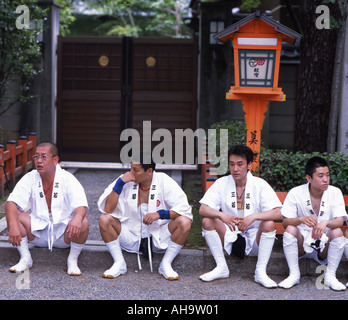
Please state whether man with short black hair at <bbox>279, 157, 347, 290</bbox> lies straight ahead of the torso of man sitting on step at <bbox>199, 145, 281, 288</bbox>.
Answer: no

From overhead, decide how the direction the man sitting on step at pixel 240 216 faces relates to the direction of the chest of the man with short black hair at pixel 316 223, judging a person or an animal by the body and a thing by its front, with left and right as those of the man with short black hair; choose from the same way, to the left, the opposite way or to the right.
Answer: the same way

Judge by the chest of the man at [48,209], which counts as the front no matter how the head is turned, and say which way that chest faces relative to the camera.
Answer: toward the camera

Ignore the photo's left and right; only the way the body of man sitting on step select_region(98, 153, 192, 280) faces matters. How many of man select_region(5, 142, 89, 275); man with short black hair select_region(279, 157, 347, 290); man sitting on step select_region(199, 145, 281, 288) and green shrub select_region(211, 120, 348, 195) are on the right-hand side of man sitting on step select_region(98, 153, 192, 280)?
1

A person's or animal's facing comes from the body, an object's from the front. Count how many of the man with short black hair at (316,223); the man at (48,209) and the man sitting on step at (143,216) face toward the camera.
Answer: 3

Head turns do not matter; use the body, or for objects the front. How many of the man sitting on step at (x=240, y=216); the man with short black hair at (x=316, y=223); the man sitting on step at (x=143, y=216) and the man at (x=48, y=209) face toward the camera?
4

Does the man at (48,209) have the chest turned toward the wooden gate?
no

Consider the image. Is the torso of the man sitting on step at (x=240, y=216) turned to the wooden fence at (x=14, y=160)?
no

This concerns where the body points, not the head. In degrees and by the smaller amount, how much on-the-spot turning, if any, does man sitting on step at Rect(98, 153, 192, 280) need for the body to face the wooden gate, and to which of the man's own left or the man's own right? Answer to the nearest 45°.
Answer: approximately 180°

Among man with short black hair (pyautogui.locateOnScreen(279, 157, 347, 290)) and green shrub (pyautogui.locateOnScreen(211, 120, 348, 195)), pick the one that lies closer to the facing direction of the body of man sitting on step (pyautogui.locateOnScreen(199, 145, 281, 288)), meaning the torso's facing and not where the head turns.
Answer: the man with short black hair

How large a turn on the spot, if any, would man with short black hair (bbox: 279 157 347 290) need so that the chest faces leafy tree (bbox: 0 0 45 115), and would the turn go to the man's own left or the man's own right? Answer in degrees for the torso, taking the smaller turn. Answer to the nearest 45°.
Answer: approximately 135° to the man's own right

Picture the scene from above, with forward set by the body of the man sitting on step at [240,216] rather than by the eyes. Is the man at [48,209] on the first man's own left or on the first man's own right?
on the first man's own right

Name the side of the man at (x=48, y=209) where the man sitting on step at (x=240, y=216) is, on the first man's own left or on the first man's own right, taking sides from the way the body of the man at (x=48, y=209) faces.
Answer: on the first man's own left
